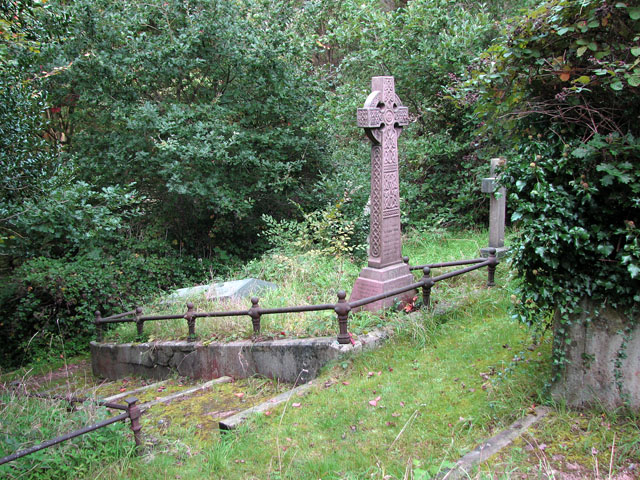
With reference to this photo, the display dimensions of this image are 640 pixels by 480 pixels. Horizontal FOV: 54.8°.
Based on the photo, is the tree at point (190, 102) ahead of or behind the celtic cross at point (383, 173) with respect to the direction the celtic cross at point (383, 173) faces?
behind

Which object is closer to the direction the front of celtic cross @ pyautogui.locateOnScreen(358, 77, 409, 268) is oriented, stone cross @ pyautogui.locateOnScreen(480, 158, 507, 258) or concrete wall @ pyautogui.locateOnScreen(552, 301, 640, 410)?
the concrete wall

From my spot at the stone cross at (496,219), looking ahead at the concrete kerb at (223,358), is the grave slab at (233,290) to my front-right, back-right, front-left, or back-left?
front-right

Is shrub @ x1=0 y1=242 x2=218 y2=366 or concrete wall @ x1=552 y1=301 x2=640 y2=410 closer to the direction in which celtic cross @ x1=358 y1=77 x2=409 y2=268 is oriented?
the concrete wall

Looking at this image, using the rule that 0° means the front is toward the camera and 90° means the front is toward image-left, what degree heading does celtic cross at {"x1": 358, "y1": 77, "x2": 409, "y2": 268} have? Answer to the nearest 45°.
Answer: approximately 315°

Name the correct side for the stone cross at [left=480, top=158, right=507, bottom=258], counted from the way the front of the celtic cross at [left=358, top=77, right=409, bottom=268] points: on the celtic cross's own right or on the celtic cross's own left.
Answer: on the celtic cross's own left

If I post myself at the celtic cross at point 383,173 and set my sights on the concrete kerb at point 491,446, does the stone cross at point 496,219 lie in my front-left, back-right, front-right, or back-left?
back-left

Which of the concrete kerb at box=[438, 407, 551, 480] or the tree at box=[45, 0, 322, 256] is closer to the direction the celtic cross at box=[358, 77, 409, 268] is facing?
the concrete kerb
